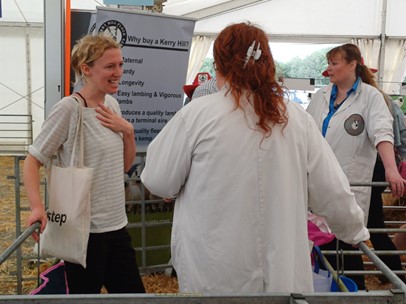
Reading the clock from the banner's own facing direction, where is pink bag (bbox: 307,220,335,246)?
The pink bag is roughly at 11 o'clock from the banner.

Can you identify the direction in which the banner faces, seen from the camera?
facing the viewer

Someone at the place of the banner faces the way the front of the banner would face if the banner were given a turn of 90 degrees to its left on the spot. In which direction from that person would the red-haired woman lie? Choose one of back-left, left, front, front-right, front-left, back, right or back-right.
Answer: right
